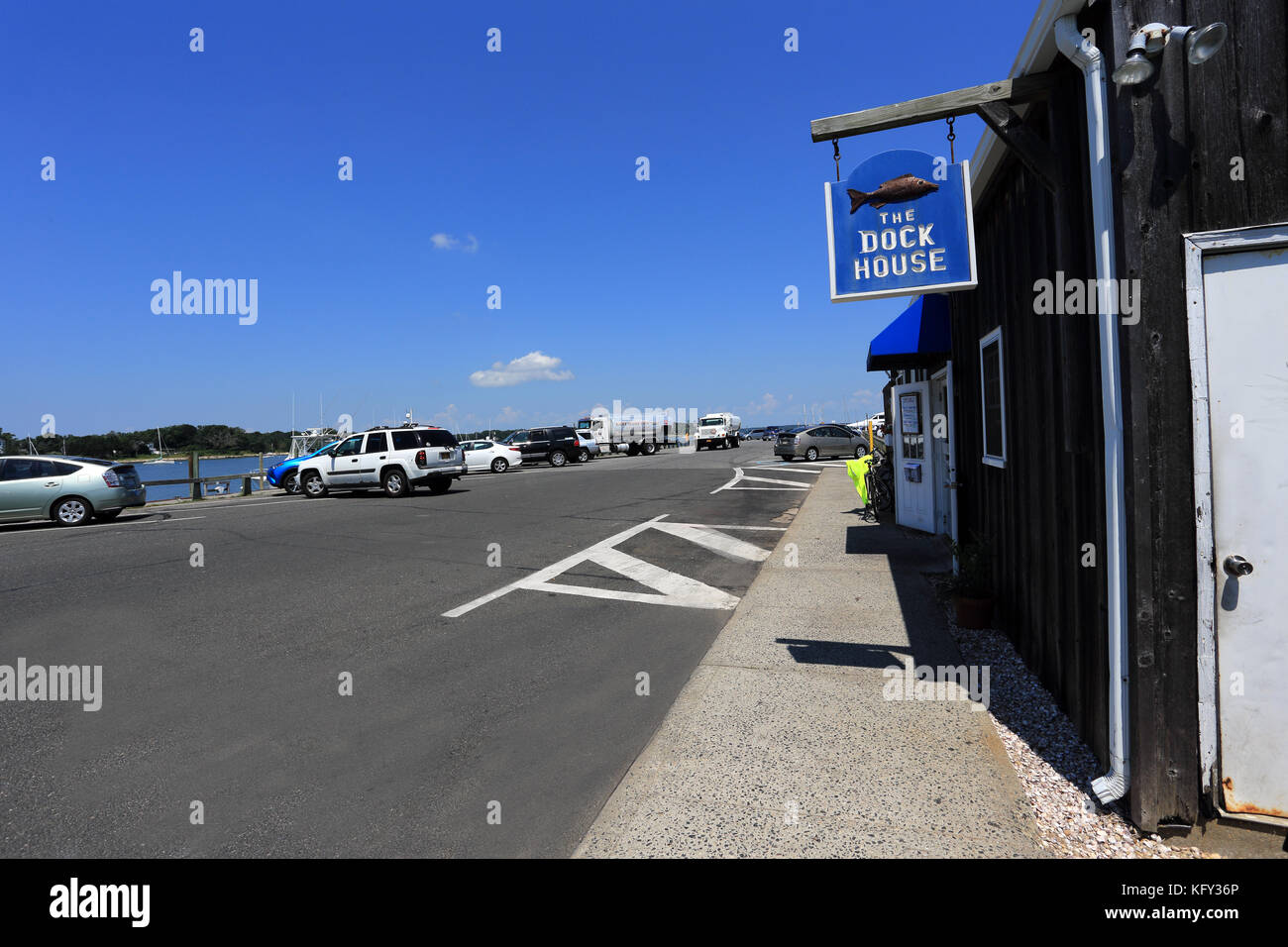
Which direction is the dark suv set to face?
to the viewer's left

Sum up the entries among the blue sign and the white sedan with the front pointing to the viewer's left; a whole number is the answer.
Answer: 1

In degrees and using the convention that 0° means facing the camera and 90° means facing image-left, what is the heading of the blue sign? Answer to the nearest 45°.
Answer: approximately 0°

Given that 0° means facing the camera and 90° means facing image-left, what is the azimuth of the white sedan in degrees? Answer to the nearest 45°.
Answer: approximately 90°

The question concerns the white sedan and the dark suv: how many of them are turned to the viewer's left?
2

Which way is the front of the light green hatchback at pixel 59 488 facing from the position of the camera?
facing away from the viewer and to the left of the viewer
